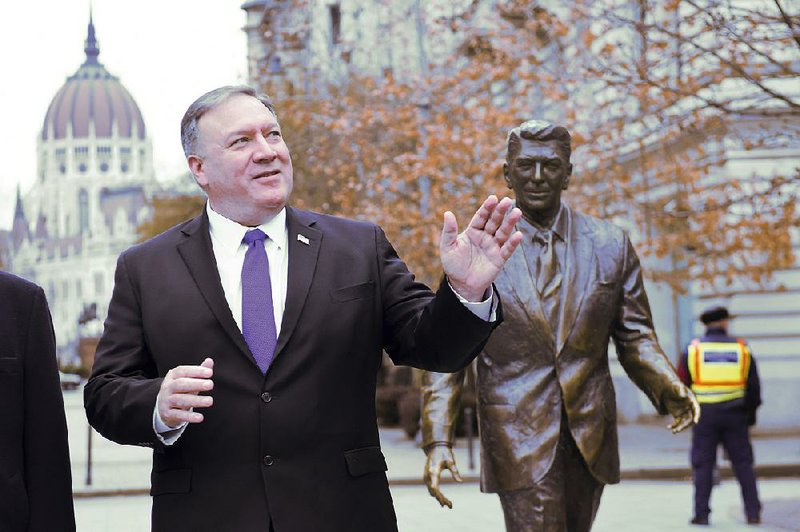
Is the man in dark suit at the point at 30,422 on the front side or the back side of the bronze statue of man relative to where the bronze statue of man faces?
on the front side

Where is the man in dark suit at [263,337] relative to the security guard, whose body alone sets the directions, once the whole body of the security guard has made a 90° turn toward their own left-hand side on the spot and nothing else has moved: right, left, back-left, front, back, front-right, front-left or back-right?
left

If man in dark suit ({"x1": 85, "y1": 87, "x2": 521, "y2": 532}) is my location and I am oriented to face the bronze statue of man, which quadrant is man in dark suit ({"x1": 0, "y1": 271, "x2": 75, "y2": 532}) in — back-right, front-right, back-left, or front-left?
back-left

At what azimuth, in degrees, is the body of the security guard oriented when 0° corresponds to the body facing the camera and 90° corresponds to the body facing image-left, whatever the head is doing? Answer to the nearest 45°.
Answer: approximately 180°

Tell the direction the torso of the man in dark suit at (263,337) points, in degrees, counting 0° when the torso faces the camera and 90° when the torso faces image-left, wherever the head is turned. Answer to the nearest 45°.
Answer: approximately 0°

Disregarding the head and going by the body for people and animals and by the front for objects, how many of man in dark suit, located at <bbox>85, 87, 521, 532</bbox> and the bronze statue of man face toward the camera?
2

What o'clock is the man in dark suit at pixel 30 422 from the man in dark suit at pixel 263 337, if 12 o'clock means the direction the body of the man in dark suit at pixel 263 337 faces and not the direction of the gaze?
the man in dark suit at pixel 30 422 is roughly at 3 o'clock from the man in dark suit at pixel 263 337.

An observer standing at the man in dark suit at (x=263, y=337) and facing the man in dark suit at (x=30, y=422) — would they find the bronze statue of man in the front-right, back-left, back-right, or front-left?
back-right

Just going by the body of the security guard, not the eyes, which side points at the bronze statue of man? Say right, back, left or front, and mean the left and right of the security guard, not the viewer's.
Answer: back

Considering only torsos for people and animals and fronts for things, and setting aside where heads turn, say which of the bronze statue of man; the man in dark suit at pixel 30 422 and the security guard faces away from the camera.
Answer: the security guard
